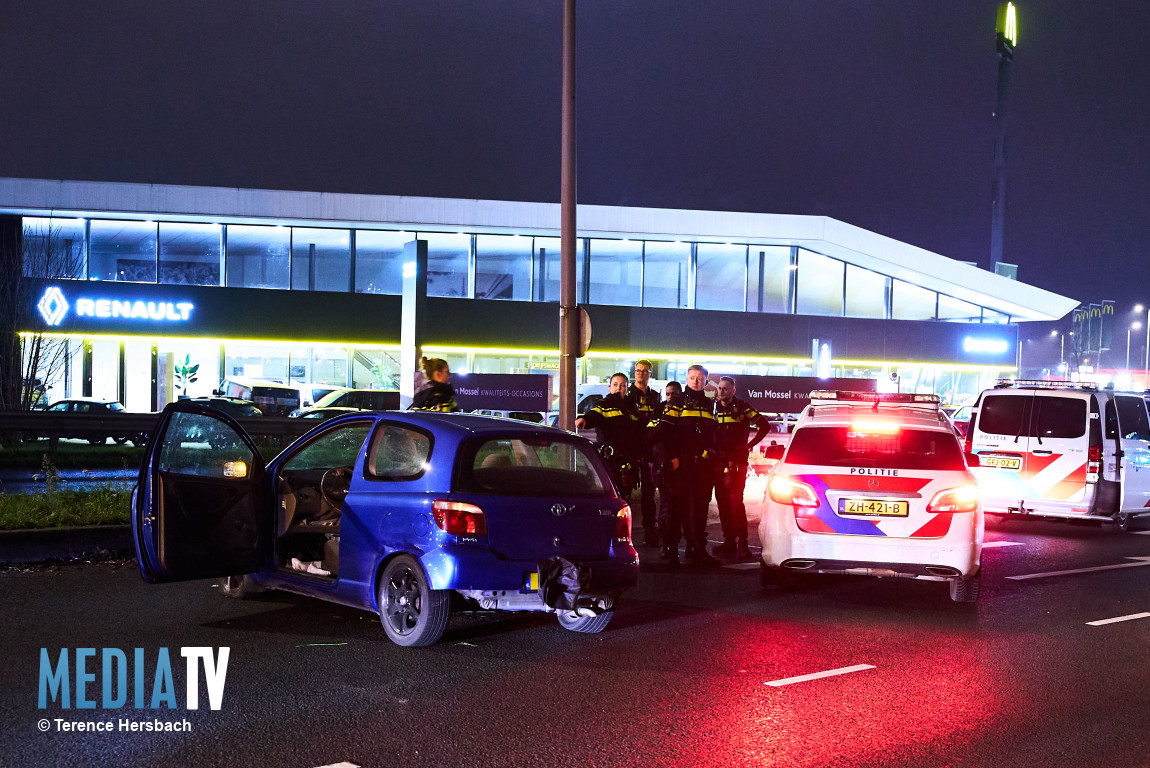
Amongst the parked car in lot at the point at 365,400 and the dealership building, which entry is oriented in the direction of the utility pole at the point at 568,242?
the dealership building

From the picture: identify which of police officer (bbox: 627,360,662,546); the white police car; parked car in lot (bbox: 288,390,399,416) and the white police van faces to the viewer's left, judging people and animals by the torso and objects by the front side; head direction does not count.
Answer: the parked car in lot

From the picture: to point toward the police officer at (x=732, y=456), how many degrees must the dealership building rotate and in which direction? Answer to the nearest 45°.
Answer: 0° — it already faces them

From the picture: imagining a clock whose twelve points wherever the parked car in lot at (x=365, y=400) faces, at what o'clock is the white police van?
The white police van is roughly at 8 o'clock from the parked car in lot.

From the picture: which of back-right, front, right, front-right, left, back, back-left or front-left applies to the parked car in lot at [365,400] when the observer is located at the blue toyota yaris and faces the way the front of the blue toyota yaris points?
front-right

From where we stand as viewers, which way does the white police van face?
facing away from the viewer and to the right of the viewer

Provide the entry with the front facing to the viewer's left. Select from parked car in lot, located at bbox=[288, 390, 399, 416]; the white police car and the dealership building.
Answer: the parked car in lot

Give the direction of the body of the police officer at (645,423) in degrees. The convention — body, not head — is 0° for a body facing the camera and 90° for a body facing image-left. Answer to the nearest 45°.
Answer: approximately 0°

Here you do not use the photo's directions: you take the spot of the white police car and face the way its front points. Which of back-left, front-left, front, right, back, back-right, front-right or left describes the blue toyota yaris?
back-left

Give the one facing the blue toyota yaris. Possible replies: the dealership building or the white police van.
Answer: the dealership building

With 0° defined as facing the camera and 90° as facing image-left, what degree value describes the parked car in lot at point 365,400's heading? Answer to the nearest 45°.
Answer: approximately 90°

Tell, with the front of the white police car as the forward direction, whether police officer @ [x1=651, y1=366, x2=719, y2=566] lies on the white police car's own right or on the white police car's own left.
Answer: on the white police car's own left

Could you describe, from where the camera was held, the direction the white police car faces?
facing away from the viewer
